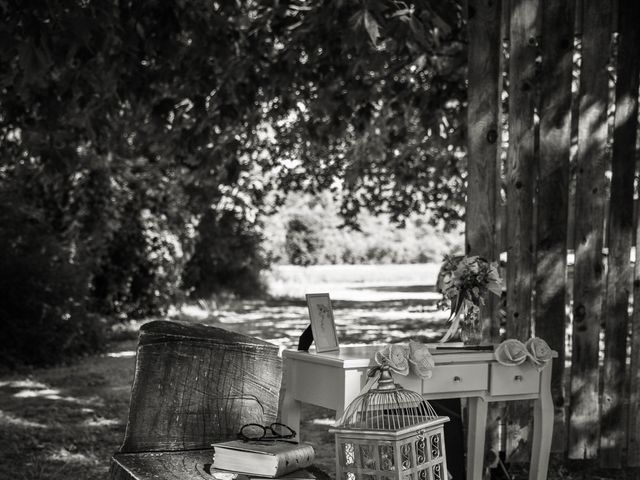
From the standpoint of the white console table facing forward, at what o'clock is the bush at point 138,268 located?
The bush is roughly at 5 o'clock from the white console table.

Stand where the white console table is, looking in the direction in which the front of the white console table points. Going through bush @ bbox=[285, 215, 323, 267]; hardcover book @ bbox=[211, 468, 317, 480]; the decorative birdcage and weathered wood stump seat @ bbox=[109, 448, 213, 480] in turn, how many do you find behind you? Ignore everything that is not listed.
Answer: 1

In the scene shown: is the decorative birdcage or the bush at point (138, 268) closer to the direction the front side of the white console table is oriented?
the decorative birdcage

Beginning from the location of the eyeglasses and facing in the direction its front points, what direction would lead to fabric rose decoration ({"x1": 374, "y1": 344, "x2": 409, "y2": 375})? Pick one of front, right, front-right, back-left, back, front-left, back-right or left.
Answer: left

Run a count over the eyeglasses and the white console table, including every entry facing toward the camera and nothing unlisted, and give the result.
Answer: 2

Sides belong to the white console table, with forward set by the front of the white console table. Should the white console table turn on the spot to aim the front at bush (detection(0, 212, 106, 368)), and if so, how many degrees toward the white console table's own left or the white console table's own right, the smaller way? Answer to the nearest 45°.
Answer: approximately 135° to the white console table's own right

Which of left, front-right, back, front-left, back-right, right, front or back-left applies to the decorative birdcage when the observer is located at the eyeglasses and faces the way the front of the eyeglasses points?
front-left
